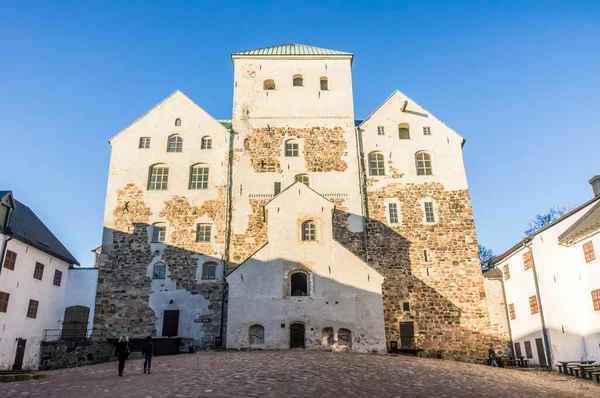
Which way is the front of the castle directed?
toward the camera

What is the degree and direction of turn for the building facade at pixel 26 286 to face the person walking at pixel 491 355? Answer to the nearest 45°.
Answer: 0° — it already faces them

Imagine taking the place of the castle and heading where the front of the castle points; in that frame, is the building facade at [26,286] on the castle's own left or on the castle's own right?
on the castle's own right

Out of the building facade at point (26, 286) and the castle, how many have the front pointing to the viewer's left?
0

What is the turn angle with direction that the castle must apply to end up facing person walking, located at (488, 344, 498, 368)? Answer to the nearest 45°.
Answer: approximately 90° to its left

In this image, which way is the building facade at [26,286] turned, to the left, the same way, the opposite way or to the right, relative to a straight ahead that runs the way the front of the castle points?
to the left
